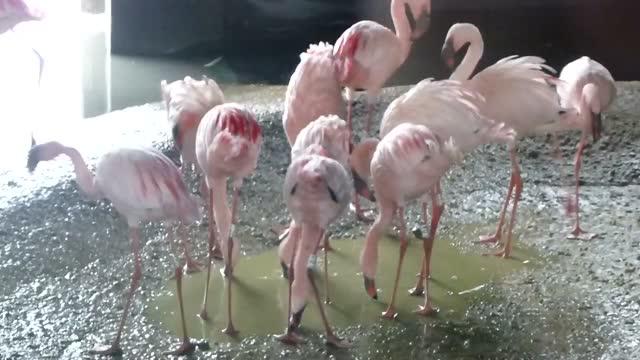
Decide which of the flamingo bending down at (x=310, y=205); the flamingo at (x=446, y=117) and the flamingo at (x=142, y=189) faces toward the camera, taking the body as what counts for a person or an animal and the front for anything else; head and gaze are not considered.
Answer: the flamingo bending down

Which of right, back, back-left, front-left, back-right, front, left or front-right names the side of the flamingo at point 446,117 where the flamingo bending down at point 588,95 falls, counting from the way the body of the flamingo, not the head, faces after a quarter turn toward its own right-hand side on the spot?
front-right

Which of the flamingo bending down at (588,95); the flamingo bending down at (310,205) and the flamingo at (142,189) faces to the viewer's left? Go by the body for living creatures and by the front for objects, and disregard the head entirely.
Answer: the flamingo

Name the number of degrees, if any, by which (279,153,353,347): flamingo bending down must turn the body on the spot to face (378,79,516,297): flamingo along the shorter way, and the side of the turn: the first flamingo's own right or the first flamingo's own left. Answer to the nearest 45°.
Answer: approximately 135° to the first flamingo's own left

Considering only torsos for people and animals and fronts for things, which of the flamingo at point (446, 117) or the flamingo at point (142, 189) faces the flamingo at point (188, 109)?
the flamingo at point (446, 117)

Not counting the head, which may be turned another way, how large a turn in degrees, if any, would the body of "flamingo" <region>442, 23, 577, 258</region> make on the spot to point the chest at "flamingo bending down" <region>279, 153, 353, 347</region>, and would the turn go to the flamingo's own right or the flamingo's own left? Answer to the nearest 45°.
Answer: approximately 45° to the flamingo's own left

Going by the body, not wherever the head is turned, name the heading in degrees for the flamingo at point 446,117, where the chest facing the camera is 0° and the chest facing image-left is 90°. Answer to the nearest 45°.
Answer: approximately 90°

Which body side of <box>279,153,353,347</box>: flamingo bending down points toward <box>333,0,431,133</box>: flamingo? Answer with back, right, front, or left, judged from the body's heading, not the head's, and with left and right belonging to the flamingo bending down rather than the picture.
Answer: back

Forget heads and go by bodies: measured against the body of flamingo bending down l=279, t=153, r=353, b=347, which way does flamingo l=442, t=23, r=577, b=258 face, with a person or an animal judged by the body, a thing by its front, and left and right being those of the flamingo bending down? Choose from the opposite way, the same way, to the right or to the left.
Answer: to the right

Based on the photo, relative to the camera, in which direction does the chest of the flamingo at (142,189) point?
to the viewer's left

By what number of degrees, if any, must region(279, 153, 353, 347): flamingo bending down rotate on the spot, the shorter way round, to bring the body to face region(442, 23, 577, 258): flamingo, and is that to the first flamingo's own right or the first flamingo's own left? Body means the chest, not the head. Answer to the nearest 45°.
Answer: approximately 135° to the first flamingo's own left

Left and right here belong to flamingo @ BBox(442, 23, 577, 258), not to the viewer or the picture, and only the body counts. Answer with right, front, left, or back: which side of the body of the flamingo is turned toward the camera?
left

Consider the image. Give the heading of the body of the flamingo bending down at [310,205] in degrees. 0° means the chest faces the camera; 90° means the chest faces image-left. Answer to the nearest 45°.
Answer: approximately 0°

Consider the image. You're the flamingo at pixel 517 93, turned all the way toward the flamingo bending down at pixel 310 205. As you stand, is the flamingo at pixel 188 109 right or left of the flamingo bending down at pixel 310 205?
right
